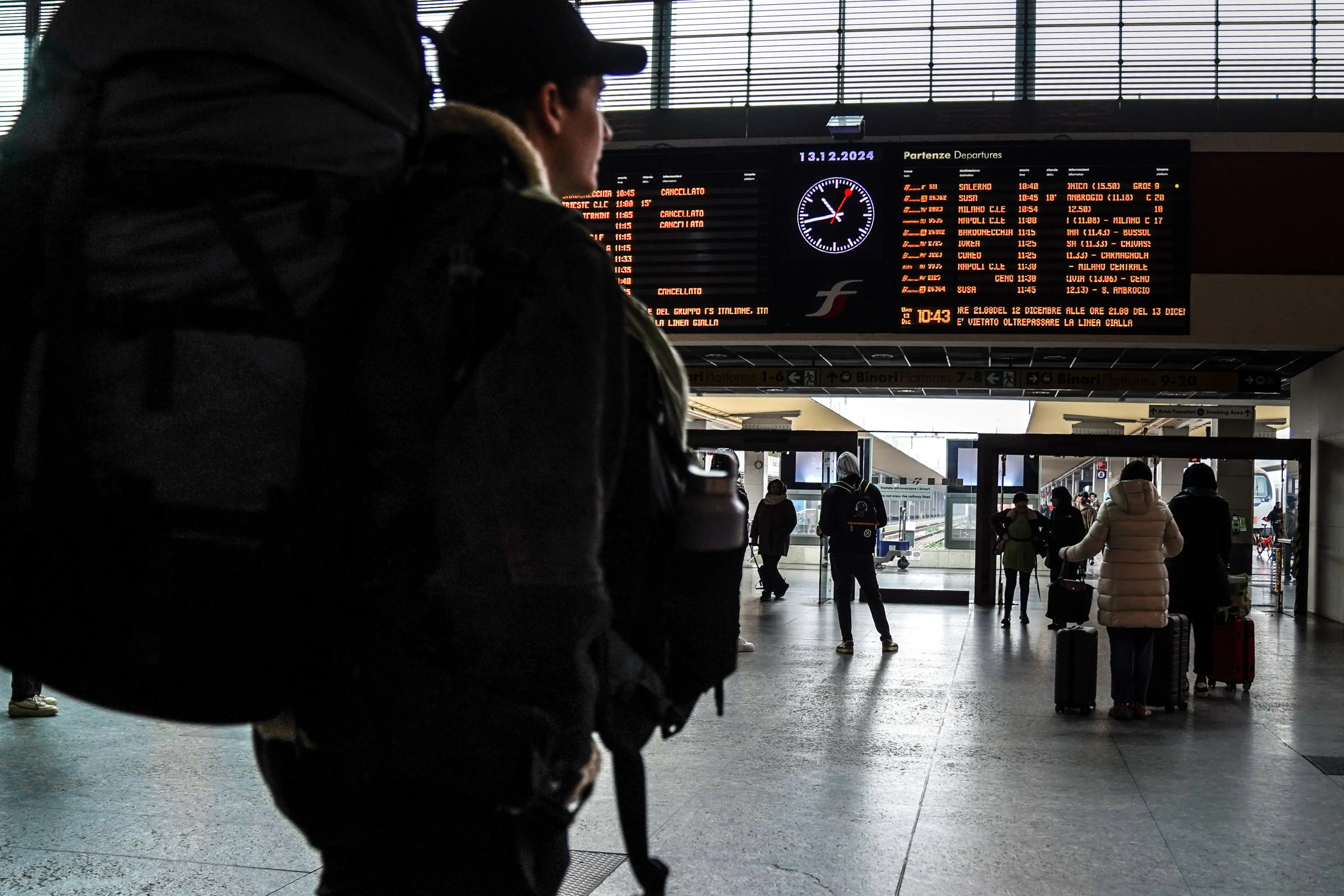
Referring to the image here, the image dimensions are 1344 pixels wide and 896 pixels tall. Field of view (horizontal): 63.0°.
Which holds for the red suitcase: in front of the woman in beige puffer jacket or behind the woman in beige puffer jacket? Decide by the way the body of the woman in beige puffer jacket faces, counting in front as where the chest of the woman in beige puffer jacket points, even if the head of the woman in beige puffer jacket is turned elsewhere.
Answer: in front

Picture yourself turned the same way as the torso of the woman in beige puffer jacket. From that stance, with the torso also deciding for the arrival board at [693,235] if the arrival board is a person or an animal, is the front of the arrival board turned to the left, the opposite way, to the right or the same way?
the opposite way

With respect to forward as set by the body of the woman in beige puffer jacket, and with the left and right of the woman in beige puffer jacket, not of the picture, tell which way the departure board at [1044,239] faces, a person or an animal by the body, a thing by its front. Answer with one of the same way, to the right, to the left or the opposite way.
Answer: the opposite way

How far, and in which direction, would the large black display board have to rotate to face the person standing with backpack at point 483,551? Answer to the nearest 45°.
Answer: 0° — it already faces them

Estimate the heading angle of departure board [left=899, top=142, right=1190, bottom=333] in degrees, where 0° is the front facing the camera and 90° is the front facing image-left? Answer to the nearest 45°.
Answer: approximately 0°

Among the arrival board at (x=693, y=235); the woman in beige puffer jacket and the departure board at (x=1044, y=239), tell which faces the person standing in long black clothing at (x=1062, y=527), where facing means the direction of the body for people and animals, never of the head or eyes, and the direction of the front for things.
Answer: the woman in beige puffer jacket

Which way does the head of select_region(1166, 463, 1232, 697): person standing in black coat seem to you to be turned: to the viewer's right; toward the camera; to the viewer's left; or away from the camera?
away from the camera

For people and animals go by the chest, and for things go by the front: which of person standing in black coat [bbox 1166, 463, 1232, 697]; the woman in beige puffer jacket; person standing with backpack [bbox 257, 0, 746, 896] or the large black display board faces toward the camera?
the large black display board

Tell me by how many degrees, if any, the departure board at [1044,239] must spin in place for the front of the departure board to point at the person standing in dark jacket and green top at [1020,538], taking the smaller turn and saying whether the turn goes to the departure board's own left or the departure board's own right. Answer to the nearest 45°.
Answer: approximately 180°

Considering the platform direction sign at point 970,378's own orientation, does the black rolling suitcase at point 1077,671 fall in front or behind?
in front

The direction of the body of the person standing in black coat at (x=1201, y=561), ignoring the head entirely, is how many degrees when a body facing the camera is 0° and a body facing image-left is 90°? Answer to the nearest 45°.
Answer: approximately 180°

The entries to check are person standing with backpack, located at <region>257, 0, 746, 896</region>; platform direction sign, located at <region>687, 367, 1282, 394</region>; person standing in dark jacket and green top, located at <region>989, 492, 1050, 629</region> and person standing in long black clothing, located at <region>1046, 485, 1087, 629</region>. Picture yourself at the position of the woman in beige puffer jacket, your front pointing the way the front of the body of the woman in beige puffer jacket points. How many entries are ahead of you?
3

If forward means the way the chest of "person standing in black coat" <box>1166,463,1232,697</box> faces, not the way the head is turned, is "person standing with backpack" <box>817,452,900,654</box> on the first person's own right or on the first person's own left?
on the first person's own left

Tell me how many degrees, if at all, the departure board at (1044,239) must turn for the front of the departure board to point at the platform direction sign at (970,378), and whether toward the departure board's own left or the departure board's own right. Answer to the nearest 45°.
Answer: approximately 180°

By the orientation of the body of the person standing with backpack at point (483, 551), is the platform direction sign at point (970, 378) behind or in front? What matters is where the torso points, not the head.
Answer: in front
